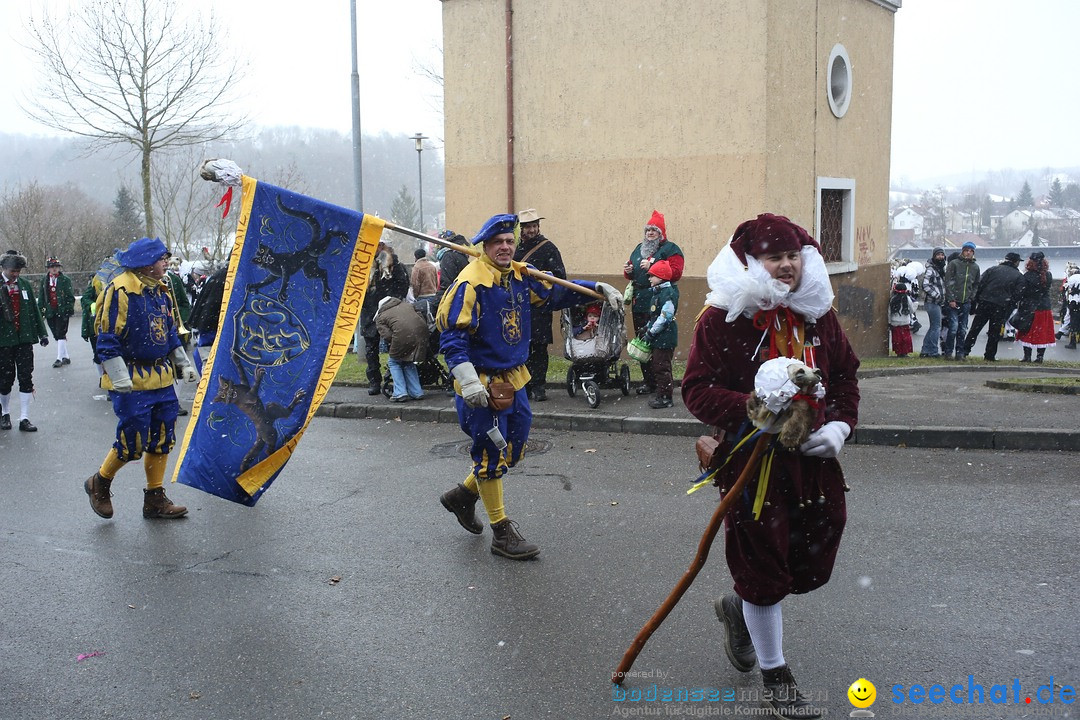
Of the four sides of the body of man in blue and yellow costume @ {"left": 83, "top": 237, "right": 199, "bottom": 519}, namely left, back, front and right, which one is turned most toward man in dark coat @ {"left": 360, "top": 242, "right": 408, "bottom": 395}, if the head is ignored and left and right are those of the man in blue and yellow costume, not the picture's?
left

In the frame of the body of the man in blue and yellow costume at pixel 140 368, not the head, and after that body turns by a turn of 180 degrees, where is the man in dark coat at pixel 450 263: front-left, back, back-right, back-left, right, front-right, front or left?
right

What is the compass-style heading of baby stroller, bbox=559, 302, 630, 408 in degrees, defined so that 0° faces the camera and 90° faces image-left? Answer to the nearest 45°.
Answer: approximately 0°

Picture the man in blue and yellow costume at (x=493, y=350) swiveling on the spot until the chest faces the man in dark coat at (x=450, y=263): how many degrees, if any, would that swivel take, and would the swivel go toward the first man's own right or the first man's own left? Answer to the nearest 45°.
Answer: approximately 135° to the first man's own left

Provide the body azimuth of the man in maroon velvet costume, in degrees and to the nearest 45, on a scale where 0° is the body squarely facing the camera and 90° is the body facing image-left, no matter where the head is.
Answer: approximately 315°

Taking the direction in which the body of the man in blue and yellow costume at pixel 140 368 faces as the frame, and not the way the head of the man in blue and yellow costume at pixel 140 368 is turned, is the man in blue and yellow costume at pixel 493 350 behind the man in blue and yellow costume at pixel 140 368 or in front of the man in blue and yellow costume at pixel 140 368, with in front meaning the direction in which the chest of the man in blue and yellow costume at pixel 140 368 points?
in front

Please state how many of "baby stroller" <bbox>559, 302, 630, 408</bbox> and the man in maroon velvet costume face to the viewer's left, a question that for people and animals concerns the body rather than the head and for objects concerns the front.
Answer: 0

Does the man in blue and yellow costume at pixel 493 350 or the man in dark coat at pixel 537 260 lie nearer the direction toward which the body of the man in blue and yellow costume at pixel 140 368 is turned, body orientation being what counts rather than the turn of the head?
the man in blue and yellow costume

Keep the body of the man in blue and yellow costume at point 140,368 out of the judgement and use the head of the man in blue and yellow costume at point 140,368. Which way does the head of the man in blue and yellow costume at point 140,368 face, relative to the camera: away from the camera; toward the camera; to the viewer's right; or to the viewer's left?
to the viewer's right

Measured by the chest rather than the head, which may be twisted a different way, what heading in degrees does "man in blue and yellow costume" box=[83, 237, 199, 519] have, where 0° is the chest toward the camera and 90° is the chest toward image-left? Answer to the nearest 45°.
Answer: approximately 315°

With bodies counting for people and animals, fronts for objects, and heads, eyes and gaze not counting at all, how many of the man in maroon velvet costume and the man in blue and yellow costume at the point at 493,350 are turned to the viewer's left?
0

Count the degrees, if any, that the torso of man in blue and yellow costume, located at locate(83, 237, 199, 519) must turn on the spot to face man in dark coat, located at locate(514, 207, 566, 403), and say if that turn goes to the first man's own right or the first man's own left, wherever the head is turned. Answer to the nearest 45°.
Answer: approximately 90° to the first man's own left

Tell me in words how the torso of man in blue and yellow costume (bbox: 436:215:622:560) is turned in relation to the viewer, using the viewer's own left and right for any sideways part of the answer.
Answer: facing the viewer and to the right of the viewer
